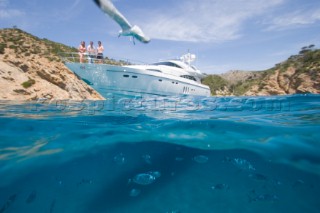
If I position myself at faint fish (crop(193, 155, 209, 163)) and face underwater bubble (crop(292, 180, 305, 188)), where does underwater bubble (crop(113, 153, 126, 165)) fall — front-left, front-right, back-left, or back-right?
back-right

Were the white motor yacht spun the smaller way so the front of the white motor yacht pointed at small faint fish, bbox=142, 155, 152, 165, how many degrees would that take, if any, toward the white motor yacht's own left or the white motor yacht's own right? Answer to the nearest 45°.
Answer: approximately 45° to the white motor yacht's own left

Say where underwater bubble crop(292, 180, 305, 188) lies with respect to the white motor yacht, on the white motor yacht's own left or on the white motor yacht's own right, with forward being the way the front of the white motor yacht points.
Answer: on the white motor yacht's own left

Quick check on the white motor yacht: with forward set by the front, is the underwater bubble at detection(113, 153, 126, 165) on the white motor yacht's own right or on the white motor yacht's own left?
on the white motor yacht's own left

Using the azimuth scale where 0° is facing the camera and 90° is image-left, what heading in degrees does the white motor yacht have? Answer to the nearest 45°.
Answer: approximately 45°

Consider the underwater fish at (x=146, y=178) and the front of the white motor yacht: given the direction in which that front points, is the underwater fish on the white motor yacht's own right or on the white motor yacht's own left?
on the white motor yacht's own left

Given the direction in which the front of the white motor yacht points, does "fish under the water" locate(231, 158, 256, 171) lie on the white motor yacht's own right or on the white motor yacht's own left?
on the white motor yacht's own left
